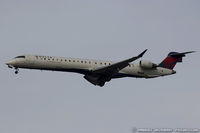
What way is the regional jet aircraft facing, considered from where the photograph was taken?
facing to the left of the viewer
